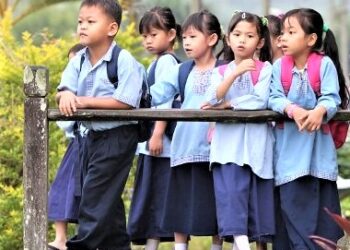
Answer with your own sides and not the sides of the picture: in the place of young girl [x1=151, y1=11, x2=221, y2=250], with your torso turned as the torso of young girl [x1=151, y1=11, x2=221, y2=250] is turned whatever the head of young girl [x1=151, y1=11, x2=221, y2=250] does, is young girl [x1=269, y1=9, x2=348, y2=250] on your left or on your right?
on your left

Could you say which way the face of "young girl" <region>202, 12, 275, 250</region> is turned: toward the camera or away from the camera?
toward the camera

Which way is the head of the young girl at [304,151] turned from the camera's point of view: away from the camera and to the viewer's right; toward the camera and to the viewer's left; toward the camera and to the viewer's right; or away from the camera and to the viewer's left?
toward the camera and to the viewer's left

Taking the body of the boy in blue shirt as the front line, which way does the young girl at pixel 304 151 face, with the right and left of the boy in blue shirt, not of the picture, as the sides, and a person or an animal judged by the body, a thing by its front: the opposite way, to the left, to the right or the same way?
the same way

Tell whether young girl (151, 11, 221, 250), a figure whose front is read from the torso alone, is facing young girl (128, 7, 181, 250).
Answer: no

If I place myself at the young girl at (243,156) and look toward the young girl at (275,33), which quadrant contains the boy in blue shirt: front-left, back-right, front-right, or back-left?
back-left

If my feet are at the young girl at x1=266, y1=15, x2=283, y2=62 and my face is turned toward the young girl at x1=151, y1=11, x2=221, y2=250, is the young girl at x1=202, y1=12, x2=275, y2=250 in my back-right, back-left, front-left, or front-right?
front-left

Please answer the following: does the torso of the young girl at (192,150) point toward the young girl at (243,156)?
no

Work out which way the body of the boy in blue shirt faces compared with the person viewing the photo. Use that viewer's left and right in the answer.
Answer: facing the viewer and to the left of the viewer

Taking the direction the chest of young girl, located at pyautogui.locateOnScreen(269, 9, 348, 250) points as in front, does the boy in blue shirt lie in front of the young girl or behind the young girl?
in front

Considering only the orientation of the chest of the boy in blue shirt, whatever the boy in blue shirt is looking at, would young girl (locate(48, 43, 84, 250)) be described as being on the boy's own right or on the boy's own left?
on the boy's own right

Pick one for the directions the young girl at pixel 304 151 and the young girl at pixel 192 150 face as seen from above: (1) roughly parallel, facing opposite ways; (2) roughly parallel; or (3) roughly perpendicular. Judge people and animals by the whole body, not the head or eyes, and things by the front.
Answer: roughly parallel

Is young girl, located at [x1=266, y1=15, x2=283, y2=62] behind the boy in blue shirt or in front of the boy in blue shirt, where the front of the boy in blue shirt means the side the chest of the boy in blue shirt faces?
behind

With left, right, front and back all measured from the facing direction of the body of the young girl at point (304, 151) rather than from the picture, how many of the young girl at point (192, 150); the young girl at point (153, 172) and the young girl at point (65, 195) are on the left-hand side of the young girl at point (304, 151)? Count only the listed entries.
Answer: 0
